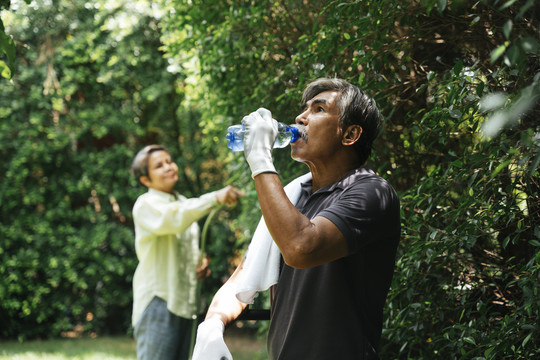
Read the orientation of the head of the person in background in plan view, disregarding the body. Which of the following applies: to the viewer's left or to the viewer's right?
to the viewer's right

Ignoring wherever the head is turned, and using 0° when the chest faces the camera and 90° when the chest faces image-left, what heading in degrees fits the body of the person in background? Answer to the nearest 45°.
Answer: approximately 315°
